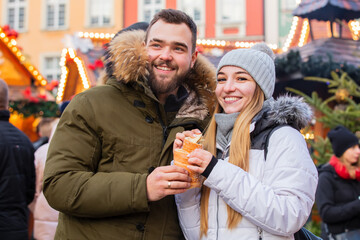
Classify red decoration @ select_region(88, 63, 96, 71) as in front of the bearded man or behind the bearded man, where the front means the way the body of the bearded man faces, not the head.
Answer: behind

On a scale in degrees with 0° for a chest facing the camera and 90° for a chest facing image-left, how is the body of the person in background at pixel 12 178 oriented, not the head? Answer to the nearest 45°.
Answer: approximately 180°

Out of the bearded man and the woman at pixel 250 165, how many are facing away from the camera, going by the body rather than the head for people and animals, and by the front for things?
0

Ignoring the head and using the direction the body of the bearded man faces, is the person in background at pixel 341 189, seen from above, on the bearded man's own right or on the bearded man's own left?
on the bearded man's own left

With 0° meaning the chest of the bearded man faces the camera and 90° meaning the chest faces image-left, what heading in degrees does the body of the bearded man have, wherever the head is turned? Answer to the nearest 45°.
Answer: approximately 315°

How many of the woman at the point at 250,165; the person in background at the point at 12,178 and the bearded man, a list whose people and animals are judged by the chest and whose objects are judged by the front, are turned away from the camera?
1

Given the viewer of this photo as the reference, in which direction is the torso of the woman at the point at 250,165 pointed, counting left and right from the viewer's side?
facing the viewer and to the left of the viewer

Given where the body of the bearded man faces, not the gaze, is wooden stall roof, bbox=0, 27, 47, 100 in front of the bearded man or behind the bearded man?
behind

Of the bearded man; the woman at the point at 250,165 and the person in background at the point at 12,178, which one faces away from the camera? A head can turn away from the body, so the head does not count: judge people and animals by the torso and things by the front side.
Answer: the person in background

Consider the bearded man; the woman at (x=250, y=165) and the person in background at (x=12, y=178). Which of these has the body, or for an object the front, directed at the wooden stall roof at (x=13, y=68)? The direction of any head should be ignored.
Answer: the person in background

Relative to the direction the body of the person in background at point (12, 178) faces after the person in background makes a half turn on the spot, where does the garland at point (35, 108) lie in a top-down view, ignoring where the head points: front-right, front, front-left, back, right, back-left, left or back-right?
back

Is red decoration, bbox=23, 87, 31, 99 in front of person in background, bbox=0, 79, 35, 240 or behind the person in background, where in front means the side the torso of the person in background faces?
in front

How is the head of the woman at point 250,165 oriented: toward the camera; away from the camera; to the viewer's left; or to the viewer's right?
toward the camera
